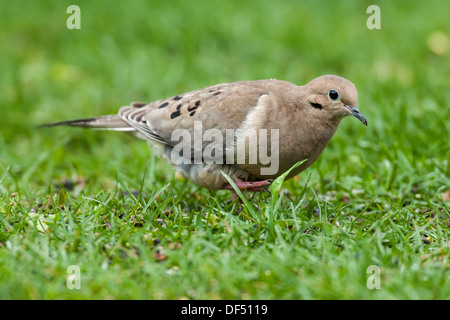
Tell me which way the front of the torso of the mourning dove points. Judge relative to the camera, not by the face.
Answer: to the viewer's right
